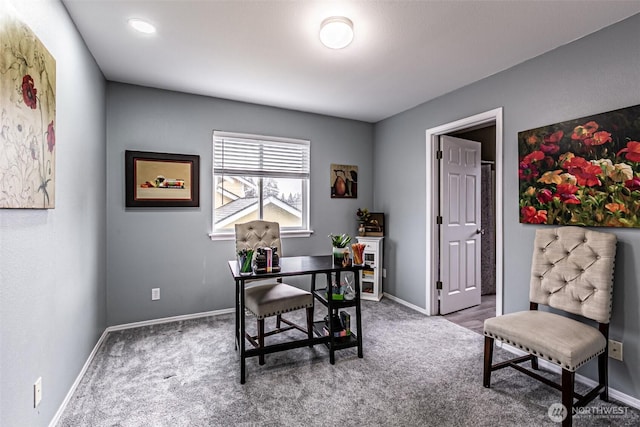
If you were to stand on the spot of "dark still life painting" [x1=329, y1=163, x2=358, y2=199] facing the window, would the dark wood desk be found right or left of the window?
left

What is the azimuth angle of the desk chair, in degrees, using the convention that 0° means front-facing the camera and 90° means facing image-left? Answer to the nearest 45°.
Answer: approximately 315°

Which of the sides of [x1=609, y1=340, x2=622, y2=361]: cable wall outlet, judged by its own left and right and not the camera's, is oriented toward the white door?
right

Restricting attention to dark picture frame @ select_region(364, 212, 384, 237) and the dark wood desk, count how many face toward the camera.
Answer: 1

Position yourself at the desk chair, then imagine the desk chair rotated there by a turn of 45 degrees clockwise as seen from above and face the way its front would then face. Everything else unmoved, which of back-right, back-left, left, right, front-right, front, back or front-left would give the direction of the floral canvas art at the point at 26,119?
front-right

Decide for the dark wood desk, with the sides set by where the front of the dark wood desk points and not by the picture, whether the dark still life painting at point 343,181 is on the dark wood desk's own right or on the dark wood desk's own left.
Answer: on the dark wood desk's own right

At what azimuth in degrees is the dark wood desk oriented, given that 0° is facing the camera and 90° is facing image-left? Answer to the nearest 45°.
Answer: approximately 135°

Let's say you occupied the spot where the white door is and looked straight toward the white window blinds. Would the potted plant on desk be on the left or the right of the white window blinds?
left

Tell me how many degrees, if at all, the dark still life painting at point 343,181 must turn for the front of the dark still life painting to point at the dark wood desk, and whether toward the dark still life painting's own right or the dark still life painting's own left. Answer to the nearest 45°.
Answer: approximately 45° to the dark still life painting's own right

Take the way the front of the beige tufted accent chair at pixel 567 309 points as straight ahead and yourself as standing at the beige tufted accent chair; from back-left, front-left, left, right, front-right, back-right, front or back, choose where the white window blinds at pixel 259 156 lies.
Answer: front-right
